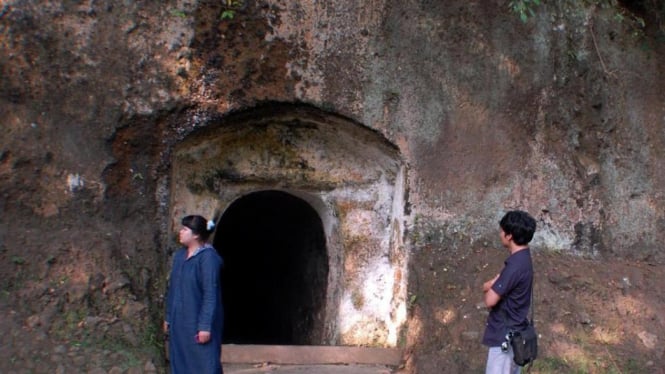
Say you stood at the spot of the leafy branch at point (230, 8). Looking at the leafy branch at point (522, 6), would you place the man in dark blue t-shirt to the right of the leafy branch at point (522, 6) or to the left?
right

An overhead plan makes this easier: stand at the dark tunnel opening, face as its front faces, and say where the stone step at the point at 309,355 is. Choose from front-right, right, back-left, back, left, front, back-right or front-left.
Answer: front

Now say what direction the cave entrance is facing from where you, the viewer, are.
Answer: facing the viewer

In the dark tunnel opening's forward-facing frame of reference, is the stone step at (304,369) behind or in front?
in front
